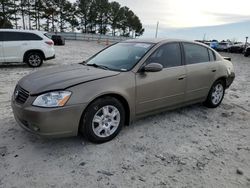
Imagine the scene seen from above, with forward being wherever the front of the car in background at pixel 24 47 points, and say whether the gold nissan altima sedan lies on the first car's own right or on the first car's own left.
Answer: on the first car's own left

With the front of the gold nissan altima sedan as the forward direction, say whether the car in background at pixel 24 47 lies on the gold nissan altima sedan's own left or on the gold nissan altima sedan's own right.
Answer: on the gold nissan altima sedan's own right

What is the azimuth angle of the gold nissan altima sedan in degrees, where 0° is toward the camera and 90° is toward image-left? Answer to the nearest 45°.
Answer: approximately 45°

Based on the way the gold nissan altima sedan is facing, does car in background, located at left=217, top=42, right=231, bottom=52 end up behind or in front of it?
behind

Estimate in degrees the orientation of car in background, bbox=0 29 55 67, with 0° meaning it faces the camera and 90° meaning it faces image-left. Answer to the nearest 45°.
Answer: approximately 90°
